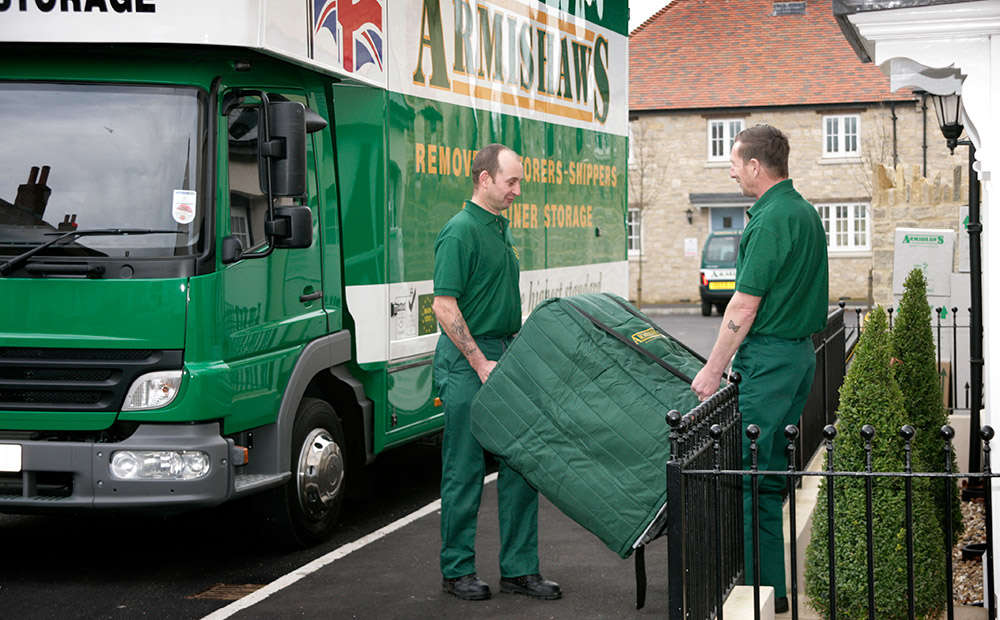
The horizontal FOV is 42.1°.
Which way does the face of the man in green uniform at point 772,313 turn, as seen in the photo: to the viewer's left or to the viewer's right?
to the viewer's left

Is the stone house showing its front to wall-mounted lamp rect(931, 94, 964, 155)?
yes

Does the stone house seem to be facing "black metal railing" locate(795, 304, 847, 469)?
yes

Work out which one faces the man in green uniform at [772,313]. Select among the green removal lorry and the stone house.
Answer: the stone house

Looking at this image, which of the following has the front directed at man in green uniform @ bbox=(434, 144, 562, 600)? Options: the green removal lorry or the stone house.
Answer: the stone house

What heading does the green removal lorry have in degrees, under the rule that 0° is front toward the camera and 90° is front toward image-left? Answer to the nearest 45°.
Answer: approximately 45°

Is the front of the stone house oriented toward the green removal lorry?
yes

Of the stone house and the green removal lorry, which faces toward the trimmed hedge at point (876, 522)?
the stone house

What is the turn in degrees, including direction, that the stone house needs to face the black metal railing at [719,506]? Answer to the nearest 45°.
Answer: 0° — it already faces it

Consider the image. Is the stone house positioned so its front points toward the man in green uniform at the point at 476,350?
yes
